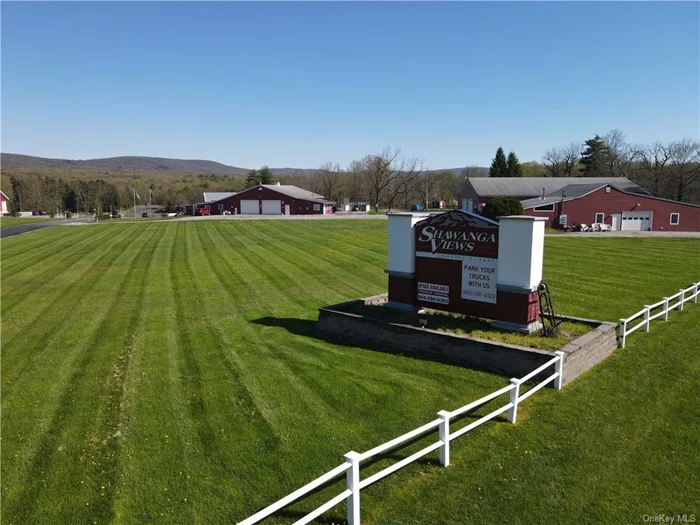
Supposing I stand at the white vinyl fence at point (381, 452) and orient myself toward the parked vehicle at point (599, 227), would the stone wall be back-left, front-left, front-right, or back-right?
front-right

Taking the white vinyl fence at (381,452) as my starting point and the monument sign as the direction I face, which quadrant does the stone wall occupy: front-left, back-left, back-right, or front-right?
front-right

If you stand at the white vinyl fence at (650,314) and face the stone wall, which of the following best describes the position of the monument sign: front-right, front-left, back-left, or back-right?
front-right

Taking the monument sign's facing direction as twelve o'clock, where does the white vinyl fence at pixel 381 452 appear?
The white vinyl fence is roughly at 11 o'clock from the monument sign.

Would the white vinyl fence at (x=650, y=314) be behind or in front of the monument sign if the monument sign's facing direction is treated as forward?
behind

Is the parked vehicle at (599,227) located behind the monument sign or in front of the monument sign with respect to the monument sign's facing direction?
behind

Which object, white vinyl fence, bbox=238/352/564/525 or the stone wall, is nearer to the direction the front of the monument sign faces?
the white vinyl fence

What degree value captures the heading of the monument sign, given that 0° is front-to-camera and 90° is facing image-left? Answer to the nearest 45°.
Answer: approximately 45°
